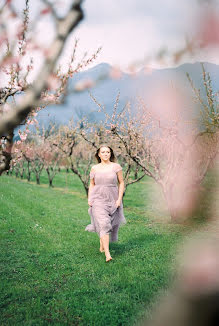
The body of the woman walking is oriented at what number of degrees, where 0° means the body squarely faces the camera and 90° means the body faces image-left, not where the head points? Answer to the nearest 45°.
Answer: approximately 0°
